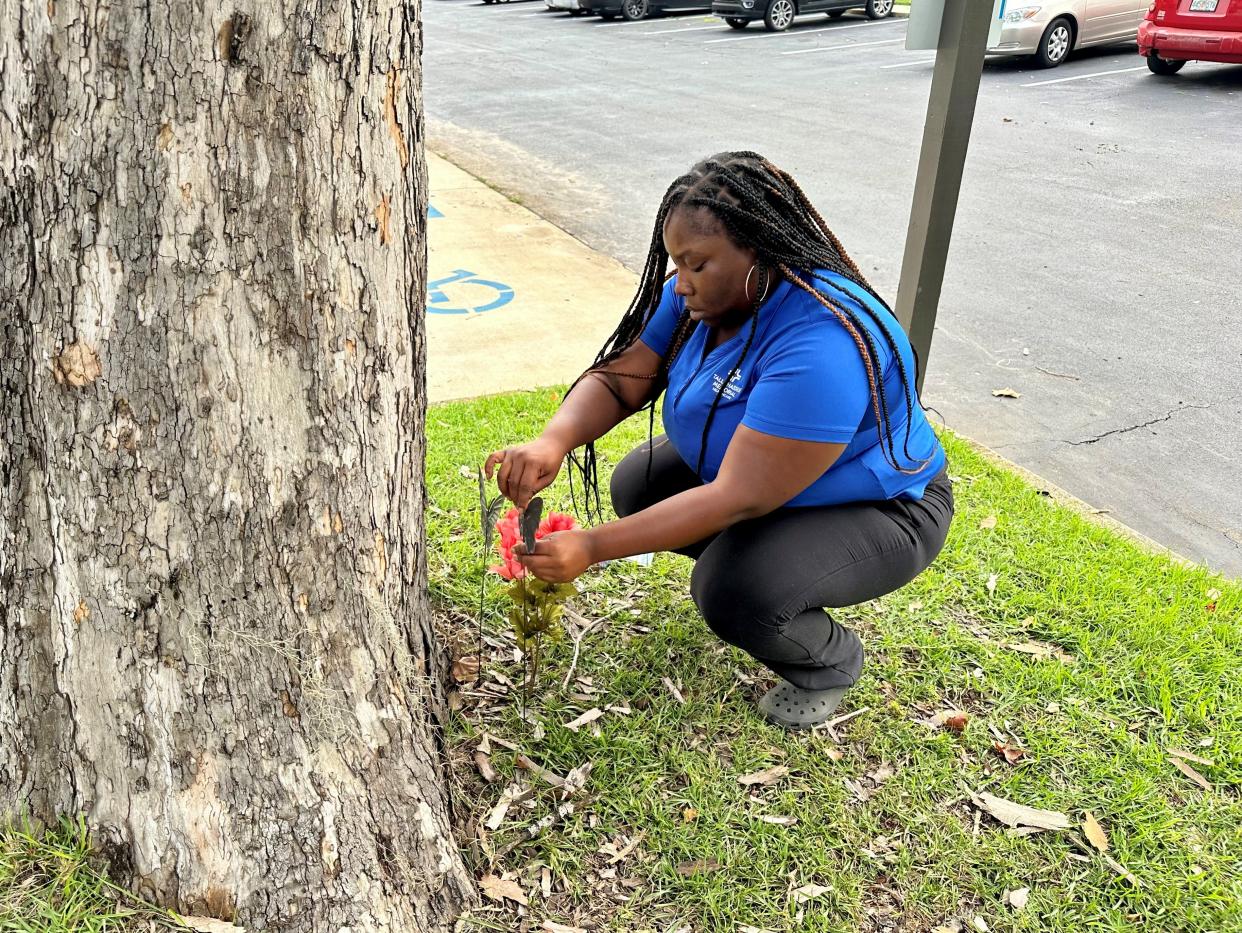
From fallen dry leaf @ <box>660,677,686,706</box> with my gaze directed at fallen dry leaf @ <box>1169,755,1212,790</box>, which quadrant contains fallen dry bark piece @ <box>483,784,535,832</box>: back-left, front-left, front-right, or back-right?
back-right

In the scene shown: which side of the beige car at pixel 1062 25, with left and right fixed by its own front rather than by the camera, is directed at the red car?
left

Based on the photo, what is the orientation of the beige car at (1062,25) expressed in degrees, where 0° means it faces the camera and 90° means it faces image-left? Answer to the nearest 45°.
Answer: approximately 45°

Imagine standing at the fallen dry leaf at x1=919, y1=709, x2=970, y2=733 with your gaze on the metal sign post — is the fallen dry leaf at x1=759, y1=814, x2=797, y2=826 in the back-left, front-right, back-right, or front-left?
back-left

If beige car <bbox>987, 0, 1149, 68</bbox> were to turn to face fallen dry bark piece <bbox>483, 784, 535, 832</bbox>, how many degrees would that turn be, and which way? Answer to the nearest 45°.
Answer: approximately 45° to its left

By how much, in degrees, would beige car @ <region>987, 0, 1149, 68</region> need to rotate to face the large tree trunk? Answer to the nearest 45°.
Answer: approximately 45° to its left

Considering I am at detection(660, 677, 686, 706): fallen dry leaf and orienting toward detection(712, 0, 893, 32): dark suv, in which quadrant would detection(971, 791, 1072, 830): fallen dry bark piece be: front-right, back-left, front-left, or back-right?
back-right
